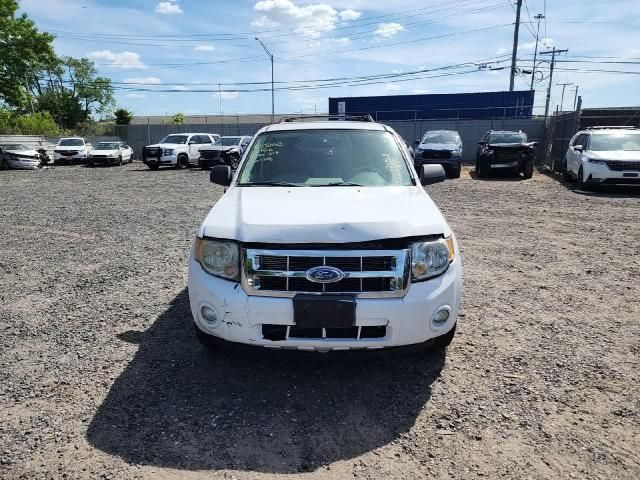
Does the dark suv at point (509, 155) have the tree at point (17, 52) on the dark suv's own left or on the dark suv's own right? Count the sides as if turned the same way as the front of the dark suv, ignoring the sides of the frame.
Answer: on the dark suv's own right

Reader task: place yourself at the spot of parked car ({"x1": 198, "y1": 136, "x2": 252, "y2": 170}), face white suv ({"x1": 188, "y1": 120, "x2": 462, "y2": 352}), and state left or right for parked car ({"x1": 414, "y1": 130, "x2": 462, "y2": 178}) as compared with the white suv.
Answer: left

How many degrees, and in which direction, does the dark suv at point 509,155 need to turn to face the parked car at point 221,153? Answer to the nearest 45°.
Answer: approximately 90° to its right

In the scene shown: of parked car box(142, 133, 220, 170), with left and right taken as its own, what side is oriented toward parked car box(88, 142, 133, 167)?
right

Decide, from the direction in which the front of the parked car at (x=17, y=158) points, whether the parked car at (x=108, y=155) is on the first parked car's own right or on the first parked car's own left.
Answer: on the first parked car's own left

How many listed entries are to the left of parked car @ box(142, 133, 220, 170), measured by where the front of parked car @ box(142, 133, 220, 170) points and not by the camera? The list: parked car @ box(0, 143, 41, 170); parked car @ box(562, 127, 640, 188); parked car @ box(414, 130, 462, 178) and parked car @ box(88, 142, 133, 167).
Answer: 2

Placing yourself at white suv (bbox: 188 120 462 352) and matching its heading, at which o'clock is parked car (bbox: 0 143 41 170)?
The parked car is roughly at 5 o'clock from the white suv.

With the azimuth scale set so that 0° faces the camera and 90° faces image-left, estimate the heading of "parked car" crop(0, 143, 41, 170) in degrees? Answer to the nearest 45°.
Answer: approximately 315°

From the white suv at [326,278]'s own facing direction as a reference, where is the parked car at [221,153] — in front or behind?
behind

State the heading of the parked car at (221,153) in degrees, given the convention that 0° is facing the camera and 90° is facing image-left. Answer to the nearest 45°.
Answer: approximately 45°

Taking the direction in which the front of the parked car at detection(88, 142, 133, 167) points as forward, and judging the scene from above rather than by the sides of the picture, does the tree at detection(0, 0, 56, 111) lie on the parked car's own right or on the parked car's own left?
on the parked car's own right

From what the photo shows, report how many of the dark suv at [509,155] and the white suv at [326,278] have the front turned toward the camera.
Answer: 2

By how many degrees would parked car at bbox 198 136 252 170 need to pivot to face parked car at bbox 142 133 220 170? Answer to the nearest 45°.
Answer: approximately 90° to its right
